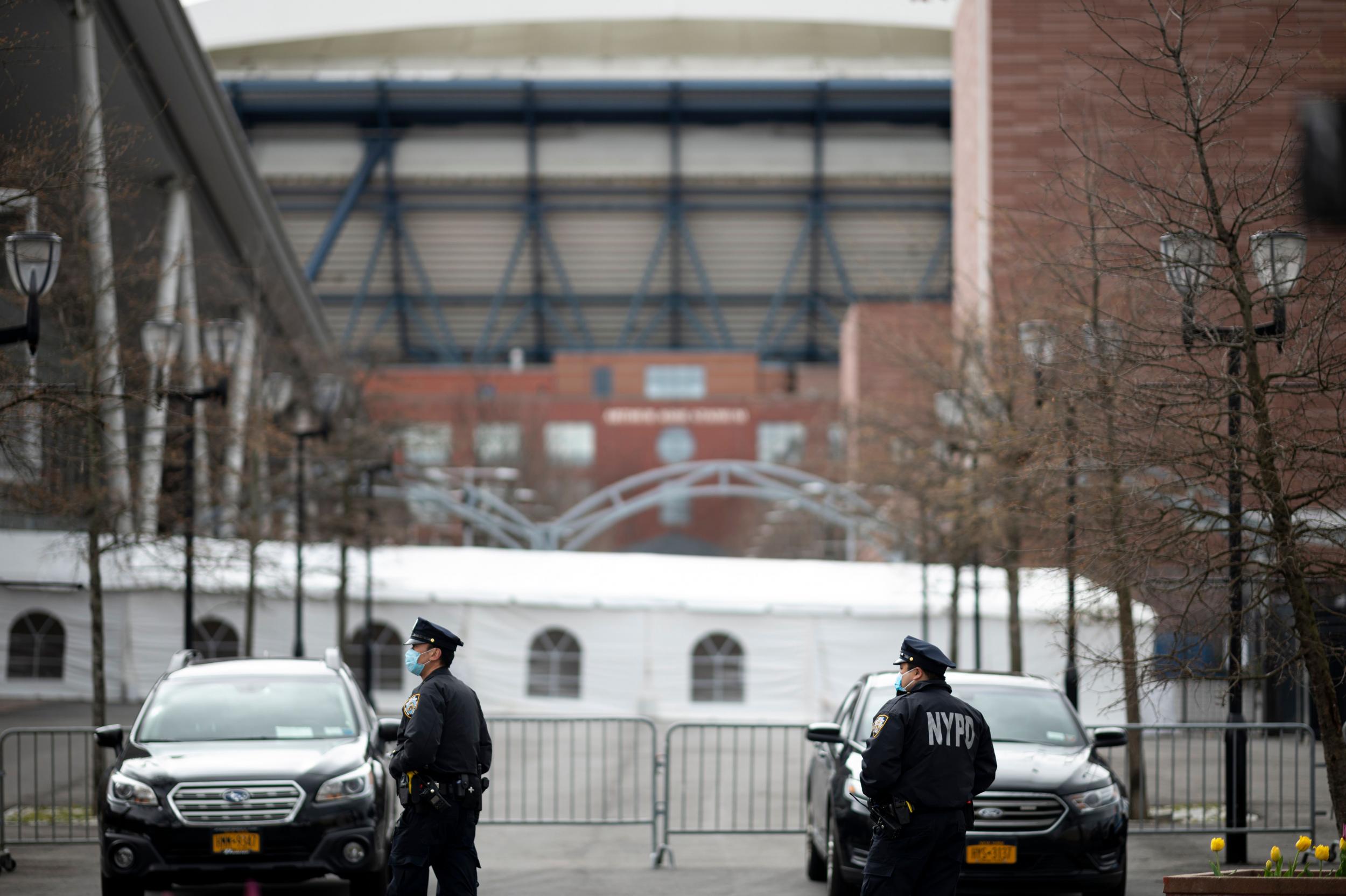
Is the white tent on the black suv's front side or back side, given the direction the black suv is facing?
on the back side

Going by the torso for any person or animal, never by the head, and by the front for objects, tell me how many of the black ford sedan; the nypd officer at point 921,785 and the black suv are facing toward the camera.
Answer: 2

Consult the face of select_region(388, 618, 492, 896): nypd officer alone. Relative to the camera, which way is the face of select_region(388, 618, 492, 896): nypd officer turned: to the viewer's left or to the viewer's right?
to the viewer's left

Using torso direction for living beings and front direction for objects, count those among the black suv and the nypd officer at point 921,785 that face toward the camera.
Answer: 1

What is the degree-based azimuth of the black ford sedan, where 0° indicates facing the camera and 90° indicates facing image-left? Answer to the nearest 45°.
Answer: approximately 0°

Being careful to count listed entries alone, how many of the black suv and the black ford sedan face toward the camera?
2

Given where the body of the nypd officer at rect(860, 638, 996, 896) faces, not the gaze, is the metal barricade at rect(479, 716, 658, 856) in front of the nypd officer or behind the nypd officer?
in front
